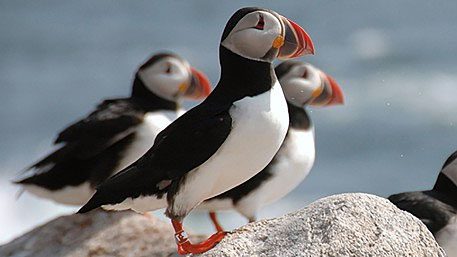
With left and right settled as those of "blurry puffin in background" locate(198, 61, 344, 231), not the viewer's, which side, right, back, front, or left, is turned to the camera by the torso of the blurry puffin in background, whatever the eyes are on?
right

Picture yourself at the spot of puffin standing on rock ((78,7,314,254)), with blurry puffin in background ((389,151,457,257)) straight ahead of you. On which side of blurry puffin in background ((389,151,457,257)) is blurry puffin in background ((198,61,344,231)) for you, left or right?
left

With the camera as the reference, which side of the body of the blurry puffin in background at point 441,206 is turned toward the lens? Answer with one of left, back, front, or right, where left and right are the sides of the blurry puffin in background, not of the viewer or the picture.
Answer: right

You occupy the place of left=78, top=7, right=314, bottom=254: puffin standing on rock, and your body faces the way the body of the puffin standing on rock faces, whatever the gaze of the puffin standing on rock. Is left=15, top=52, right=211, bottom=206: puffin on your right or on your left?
on your left

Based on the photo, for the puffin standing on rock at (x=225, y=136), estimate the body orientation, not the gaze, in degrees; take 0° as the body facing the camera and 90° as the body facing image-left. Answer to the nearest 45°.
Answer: approximately 270°

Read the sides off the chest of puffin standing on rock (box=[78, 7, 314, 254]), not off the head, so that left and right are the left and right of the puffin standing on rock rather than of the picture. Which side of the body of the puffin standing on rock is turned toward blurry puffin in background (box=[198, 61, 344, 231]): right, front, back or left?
left

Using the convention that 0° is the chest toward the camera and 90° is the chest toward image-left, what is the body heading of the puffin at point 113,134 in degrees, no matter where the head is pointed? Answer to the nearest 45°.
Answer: approximately 270°

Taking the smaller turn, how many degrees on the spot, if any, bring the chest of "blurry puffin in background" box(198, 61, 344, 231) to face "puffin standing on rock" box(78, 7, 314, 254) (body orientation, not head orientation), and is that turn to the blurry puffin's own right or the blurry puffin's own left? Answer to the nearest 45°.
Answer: approximately 90° to the blurry puffin's own right
